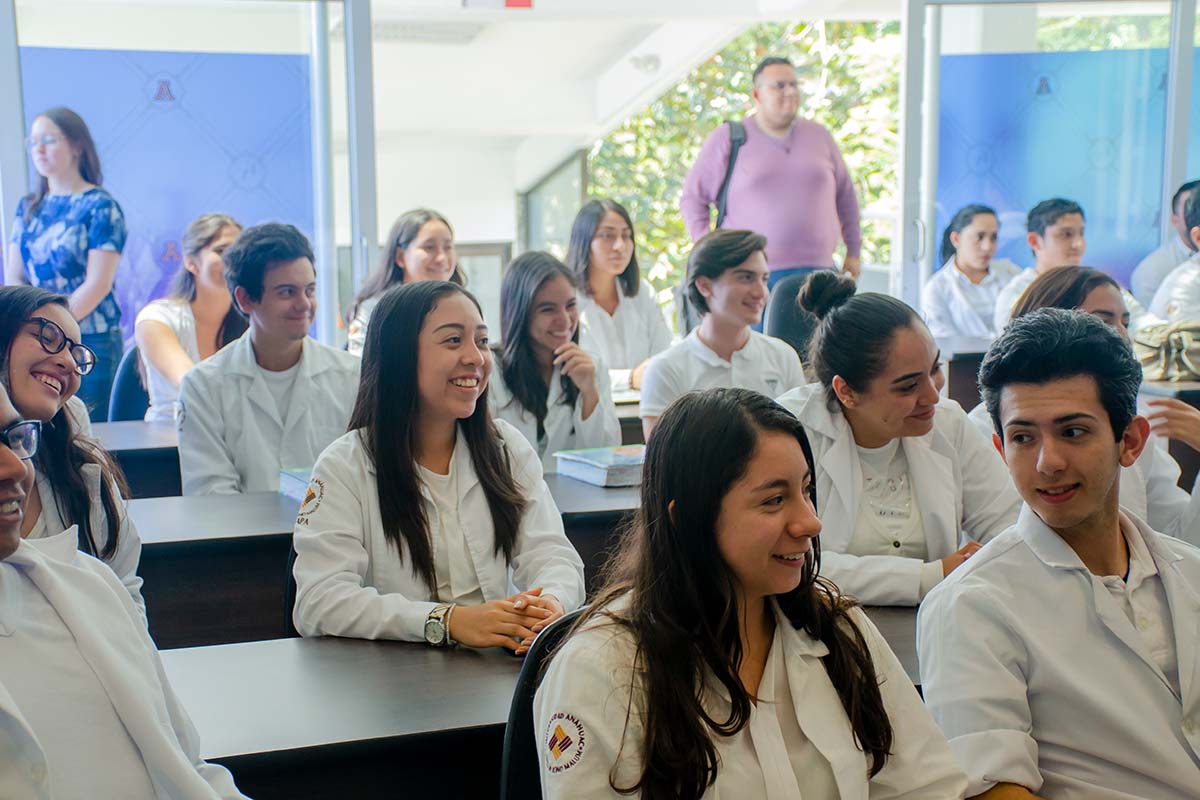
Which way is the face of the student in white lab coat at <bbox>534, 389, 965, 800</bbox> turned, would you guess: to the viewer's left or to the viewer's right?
to the viewer's right

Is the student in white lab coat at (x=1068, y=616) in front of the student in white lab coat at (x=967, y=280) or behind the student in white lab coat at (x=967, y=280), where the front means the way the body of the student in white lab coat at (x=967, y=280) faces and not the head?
in front

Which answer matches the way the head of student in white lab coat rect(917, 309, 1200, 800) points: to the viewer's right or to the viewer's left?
to the viewer's left

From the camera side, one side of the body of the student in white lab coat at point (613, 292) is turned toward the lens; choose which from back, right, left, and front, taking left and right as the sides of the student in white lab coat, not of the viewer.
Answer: front

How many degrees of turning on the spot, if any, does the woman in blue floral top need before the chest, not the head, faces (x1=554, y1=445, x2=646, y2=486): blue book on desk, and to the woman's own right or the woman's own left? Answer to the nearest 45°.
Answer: approximately 90° to the woman's own left

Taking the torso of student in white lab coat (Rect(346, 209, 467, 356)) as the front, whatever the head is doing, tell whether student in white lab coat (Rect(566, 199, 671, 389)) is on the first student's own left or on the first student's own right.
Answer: on the first student's own left

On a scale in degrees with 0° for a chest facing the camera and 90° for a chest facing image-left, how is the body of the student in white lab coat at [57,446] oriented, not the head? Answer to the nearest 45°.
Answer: approximately 315°

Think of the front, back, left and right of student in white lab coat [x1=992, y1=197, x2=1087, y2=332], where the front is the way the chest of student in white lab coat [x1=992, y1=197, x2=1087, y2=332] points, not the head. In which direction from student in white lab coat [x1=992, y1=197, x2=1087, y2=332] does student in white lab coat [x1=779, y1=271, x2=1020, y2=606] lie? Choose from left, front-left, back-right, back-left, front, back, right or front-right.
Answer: front-right

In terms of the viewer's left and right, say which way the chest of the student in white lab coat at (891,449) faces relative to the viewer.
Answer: facing the viewer and to the right of the viewer
